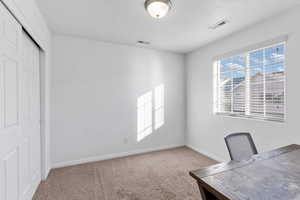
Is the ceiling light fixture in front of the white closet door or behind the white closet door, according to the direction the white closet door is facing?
in front

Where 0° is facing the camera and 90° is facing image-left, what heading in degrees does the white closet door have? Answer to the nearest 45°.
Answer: approximately 270°

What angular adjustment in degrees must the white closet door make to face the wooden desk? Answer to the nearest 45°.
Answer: approximately 45° to its right

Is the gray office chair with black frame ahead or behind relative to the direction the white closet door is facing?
ahead

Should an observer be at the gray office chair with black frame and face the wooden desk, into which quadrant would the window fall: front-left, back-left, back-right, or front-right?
back-left

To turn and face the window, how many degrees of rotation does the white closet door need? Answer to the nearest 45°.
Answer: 0° — it already faces it
